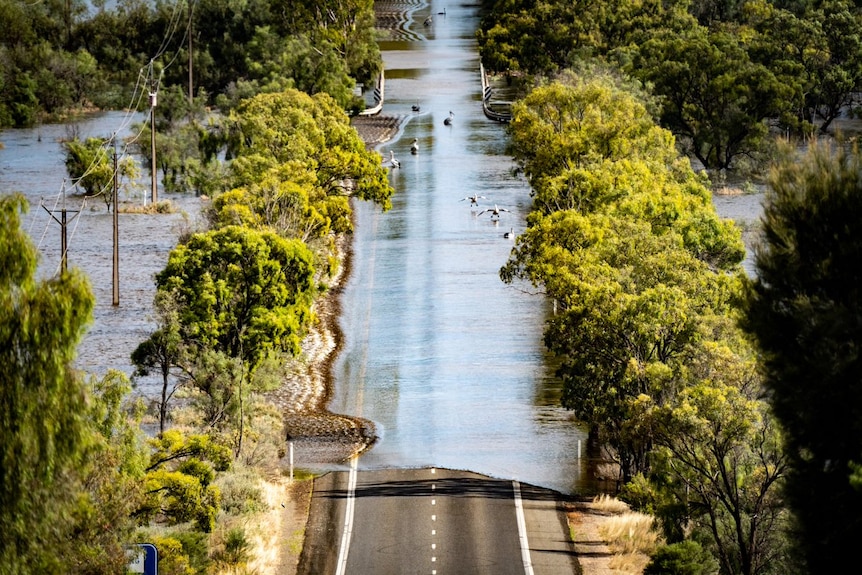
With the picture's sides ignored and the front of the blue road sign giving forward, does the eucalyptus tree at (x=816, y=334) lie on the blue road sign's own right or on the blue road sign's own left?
on the blue road sign's own left

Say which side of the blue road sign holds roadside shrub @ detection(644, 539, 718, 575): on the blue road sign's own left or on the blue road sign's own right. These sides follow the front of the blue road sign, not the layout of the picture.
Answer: on the blue road sign's own left

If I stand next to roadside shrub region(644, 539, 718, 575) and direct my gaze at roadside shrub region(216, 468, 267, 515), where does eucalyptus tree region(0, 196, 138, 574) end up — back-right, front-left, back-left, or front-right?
front-left

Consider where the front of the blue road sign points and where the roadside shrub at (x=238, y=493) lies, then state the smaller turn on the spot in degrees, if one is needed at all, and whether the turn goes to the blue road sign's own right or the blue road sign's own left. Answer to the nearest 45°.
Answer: approximately 180°

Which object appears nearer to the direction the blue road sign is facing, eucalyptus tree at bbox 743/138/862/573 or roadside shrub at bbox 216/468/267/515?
the eucalyptus tree

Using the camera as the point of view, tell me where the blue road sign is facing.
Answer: facing the viewer

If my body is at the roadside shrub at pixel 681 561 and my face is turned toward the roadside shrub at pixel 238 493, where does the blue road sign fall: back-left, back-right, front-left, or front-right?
front-left

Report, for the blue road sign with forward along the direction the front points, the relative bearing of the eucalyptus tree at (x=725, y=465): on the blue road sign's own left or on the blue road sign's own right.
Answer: on the blue road sign's own left
